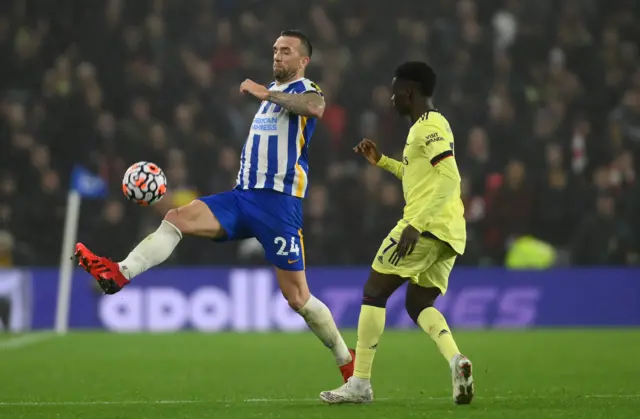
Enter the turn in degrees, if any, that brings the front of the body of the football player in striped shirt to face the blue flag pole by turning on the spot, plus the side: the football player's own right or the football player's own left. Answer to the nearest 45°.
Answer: approximately 135° to the football player's own right

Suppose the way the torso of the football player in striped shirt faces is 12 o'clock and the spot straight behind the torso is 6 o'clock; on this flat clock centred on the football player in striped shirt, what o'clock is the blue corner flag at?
The blue corner flag is roughly at 4 o'clock from the football player in striped shirt.

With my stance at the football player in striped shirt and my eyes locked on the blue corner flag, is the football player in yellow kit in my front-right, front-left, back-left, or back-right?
back-right

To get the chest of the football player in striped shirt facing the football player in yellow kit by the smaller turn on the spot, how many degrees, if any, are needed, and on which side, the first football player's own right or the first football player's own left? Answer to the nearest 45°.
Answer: approximately 135° to the first football player's own left

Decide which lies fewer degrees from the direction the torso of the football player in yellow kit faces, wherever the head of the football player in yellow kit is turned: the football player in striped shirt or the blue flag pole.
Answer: the football player in striped shirt

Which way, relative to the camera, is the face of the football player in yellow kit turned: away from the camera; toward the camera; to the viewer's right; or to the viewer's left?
to the viewer's left

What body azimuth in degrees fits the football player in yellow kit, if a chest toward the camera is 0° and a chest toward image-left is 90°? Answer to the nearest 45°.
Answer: approximately 90°

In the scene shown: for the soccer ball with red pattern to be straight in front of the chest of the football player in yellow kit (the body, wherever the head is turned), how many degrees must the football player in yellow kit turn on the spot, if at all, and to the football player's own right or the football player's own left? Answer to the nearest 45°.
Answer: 0° — they already face it

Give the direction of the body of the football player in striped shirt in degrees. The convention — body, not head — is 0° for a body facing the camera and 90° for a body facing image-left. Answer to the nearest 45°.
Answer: approximately 45°
